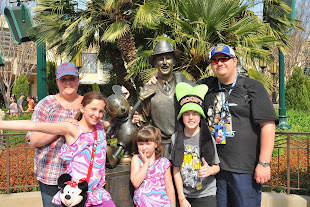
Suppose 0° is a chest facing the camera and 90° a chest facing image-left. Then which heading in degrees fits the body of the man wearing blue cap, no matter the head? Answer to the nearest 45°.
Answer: approximately 45°

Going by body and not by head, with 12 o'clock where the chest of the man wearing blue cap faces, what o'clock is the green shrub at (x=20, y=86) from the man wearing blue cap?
The green shrub is roughly at 3 o'clock from the man wearing blue cap.

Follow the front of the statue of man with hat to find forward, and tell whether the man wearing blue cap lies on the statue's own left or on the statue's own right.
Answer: on the statue's own left

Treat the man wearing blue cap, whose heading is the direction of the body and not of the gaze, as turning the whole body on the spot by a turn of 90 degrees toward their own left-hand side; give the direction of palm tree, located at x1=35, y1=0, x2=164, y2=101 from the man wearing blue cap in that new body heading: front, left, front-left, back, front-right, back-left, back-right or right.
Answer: back

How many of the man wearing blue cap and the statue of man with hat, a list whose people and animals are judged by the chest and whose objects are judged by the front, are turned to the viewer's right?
0

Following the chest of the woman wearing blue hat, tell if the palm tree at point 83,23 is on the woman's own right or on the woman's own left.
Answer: on the woman's own left

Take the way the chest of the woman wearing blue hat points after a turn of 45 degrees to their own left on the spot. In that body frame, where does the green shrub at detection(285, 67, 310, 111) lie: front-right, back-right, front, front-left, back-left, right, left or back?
front-left

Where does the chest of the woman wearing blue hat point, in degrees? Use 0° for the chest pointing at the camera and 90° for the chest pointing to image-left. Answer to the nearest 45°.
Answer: approximately 315°

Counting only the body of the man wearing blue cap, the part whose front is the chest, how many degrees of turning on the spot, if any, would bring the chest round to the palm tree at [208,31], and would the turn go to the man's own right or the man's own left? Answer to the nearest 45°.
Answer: approximately 135° to the man's own right

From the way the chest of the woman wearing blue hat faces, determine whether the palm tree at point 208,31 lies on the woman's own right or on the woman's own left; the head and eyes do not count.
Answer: on the woman's own left

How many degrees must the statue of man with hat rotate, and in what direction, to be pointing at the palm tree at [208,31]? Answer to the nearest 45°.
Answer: approximately 180°

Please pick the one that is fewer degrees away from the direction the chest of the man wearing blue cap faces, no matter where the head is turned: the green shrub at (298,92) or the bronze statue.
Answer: the bronze statue

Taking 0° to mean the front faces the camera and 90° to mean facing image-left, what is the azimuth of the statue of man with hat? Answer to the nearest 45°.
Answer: approximately 0°
